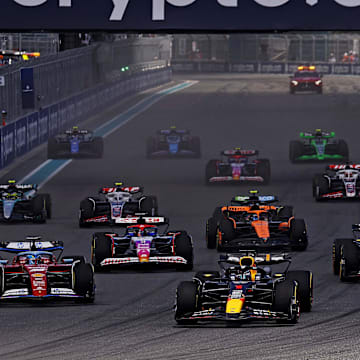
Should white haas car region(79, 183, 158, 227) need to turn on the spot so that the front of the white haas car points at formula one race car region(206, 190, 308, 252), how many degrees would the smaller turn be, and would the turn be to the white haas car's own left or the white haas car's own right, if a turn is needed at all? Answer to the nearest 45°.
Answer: approximately 45° to the white haas car's own left

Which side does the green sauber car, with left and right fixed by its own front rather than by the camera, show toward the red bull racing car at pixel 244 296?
front

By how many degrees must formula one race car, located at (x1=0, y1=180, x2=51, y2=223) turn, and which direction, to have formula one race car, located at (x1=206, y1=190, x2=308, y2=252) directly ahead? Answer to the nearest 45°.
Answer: approximately 45° to its left

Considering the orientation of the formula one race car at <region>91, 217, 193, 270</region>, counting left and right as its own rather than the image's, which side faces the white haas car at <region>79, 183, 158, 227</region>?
back

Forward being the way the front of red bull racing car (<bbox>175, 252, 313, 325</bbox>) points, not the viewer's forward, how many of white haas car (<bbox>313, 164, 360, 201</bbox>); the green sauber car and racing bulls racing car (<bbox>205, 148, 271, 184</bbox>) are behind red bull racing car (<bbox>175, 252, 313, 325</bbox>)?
3

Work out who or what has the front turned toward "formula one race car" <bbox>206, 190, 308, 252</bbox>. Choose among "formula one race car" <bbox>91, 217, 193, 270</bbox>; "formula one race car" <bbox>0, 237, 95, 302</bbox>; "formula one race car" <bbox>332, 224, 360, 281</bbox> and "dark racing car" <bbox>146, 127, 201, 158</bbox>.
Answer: the dark racing car

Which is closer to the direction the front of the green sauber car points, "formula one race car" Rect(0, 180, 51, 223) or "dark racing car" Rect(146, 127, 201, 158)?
the formula one race car

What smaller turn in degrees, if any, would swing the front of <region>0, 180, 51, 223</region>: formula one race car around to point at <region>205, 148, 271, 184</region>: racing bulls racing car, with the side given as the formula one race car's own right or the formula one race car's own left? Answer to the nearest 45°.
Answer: approximately 135° to the formula one race car's own left
